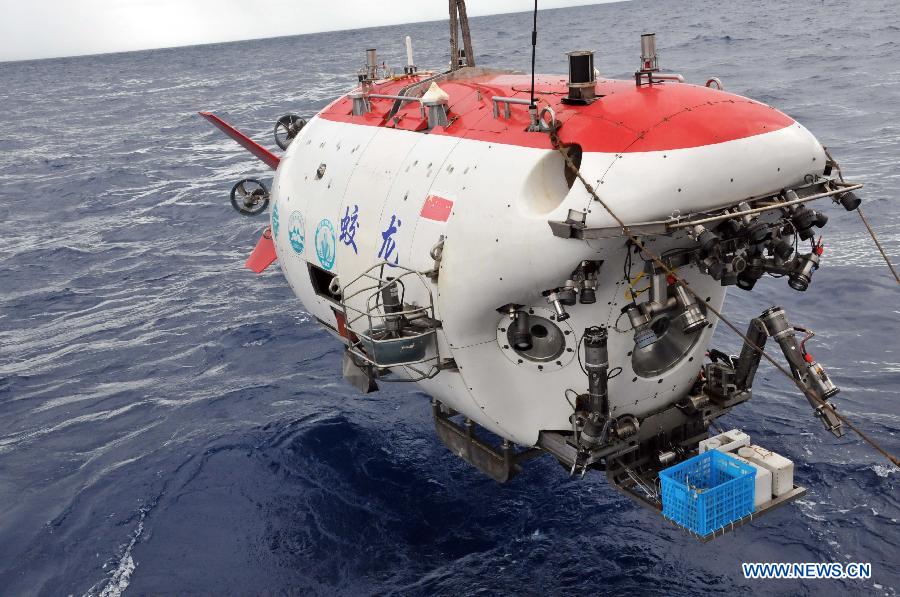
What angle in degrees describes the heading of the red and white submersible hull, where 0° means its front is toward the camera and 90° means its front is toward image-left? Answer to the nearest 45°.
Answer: approximately 315°
